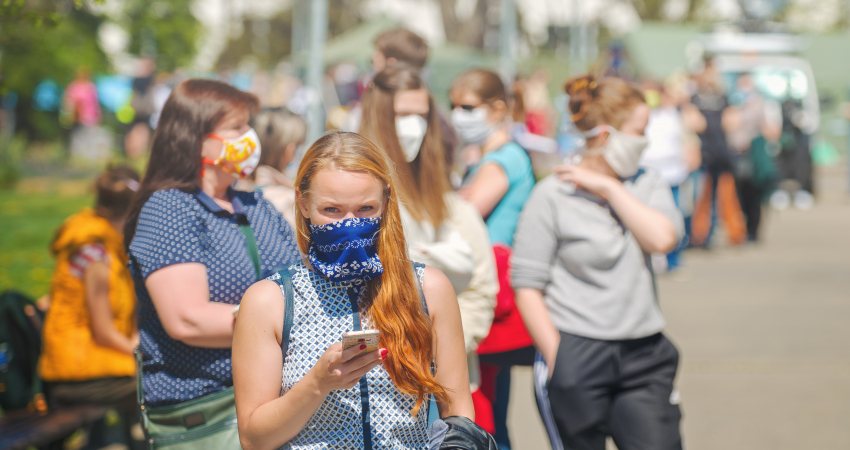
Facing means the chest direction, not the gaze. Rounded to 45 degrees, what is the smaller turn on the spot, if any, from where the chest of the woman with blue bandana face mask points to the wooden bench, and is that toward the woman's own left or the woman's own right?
approximately 135° to the woman's own right

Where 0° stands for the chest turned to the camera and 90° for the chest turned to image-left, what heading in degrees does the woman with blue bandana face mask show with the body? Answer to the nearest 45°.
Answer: approximately 0°

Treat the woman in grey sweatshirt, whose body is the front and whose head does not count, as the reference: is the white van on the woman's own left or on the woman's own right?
on the woman's own left

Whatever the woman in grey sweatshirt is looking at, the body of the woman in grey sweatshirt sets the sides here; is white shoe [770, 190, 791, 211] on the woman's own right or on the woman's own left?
on the woman's own left

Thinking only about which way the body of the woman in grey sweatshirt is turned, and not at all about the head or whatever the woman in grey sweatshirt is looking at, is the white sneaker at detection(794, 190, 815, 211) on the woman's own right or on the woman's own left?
on the woman's own left
